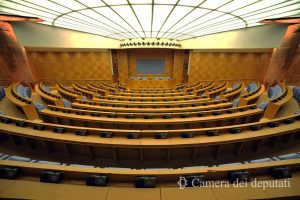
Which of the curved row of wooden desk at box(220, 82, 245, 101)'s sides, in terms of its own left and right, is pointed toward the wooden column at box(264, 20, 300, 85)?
right

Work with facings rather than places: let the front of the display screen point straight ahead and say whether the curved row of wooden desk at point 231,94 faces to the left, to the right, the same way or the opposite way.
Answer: the opposite way

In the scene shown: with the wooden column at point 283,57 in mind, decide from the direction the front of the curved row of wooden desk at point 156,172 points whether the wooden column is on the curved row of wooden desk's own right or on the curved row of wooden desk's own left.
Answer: on the curved row of wooden desk's own right

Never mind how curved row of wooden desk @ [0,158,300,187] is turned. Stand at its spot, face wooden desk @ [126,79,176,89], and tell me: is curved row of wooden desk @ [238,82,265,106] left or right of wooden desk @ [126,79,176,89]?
right

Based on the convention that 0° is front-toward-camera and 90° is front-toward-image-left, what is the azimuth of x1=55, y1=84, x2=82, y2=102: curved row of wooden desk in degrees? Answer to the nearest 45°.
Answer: approximately 225°

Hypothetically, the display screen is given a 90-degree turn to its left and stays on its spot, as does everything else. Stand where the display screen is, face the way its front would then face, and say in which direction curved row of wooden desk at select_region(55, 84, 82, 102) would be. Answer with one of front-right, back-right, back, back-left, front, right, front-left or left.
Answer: back-right

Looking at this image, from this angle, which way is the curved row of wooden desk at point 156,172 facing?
away from the camera

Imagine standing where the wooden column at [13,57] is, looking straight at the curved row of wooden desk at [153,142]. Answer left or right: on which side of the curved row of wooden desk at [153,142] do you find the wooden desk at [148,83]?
left

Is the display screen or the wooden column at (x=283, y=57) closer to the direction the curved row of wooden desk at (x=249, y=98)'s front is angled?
the display screen

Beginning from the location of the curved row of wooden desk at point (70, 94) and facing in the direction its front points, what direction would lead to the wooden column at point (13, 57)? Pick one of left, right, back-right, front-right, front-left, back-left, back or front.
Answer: left

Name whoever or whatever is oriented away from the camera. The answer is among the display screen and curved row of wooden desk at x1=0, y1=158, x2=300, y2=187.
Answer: the curved row of wooden desk
